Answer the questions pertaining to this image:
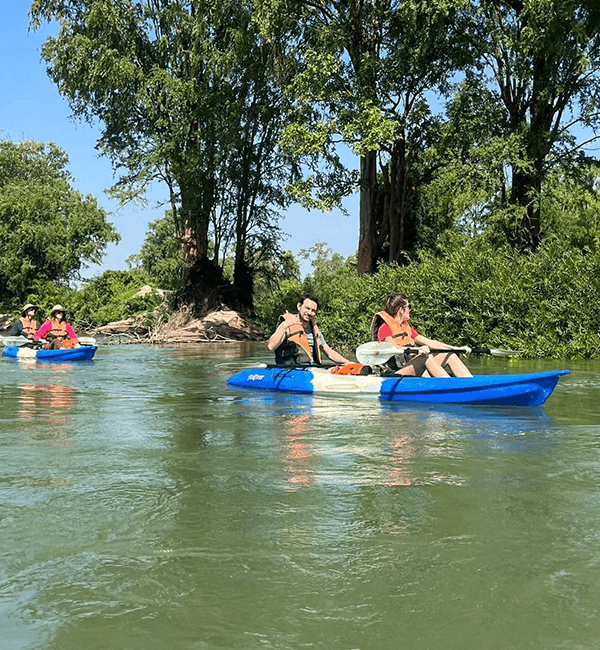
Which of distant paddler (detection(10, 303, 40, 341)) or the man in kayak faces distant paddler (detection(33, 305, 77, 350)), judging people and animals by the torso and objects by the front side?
distant paddler (detection(10, 303, 40, 341))

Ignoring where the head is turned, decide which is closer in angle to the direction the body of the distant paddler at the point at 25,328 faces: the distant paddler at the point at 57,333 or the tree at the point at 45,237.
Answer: the distant paddler

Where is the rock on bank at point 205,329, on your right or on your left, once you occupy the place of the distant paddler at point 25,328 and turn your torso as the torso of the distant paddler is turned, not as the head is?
on your left
